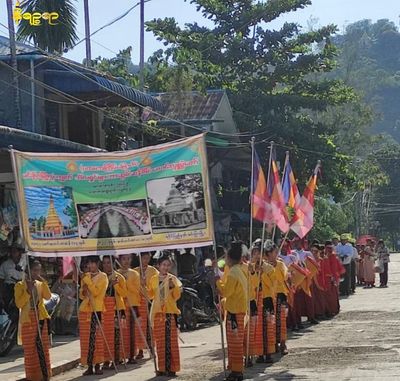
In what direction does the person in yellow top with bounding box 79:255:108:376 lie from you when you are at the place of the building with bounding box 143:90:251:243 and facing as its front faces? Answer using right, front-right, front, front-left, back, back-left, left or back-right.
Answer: front-right

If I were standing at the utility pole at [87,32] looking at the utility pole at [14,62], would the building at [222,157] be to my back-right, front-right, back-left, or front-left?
back-left

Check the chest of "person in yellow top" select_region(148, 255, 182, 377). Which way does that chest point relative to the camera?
toward the camera

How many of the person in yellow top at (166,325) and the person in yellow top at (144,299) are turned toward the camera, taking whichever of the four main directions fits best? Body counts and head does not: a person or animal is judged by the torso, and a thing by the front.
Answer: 2

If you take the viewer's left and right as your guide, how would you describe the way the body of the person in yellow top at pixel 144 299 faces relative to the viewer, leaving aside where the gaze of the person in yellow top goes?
facing the viewer

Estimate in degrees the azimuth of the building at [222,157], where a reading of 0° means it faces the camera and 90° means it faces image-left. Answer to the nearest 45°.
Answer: approximately 315°

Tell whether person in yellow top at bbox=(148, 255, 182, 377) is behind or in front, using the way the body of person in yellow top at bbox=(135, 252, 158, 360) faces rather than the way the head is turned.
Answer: in front
